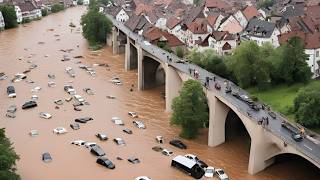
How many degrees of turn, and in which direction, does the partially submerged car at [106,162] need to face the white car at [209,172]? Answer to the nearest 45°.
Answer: approximately 45° to its left

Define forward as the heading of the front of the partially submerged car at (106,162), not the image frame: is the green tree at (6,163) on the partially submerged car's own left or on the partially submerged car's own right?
on the partially submerged car's own right

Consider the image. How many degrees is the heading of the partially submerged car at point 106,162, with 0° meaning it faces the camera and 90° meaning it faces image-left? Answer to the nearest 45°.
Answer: approximately 315°

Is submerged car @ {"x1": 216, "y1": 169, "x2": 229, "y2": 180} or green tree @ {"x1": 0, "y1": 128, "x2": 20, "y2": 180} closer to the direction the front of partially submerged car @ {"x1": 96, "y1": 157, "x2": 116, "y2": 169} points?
the submerged car

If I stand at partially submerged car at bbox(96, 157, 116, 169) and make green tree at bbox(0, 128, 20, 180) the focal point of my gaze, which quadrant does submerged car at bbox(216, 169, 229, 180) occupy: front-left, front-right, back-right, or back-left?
back-left
